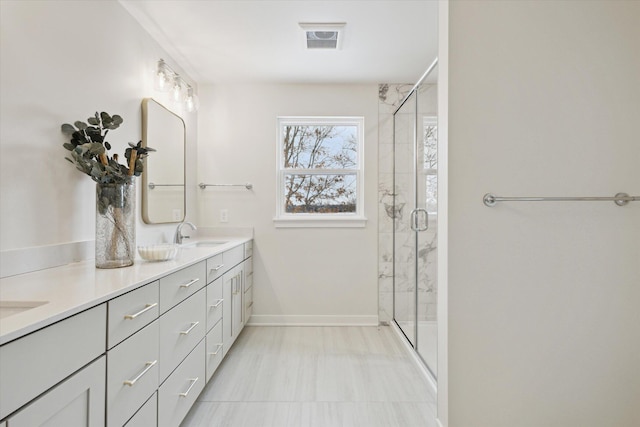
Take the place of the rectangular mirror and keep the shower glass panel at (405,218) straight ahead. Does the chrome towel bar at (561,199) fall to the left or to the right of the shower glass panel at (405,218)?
right

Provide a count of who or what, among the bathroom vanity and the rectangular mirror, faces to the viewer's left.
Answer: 0

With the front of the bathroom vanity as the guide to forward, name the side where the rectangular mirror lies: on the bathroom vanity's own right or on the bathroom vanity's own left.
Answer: on the bathroom vanity's own left

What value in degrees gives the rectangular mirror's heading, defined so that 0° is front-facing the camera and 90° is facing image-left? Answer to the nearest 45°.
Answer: approximately 315°

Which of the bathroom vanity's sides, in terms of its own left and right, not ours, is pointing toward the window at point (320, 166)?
left

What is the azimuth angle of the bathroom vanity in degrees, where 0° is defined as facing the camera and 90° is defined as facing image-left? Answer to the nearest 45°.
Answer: approximately 315°

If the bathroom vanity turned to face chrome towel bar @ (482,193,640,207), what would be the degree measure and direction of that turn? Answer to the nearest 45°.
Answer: approximately 45° to its left

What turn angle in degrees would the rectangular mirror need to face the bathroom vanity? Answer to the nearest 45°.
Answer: approximately 45° to its right

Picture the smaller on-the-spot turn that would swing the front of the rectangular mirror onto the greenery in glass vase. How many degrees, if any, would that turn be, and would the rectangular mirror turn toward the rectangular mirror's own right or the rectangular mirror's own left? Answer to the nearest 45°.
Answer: approximately 45° to the rectangular mirror's own right

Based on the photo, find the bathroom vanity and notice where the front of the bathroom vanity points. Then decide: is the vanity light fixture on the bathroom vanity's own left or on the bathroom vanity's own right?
on the bathroom vanity's own left
